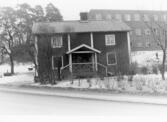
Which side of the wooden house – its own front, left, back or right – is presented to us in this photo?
front

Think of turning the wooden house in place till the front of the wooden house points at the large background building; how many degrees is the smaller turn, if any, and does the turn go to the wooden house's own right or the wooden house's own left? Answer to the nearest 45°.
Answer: approximately 135° to the wooden house's own left

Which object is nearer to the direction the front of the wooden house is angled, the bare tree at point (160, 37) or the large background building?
the bare tree

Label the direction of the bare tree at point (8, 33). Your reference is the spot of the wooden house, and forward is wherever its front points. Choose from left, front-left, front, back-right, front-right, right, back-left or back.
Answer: back-right

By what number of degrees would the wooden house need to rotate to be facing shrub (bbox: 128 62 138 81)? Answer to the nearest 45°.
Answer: approximately 45° to its left

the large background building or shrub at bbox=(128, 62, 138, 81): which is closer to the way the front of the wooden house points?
the shrub
